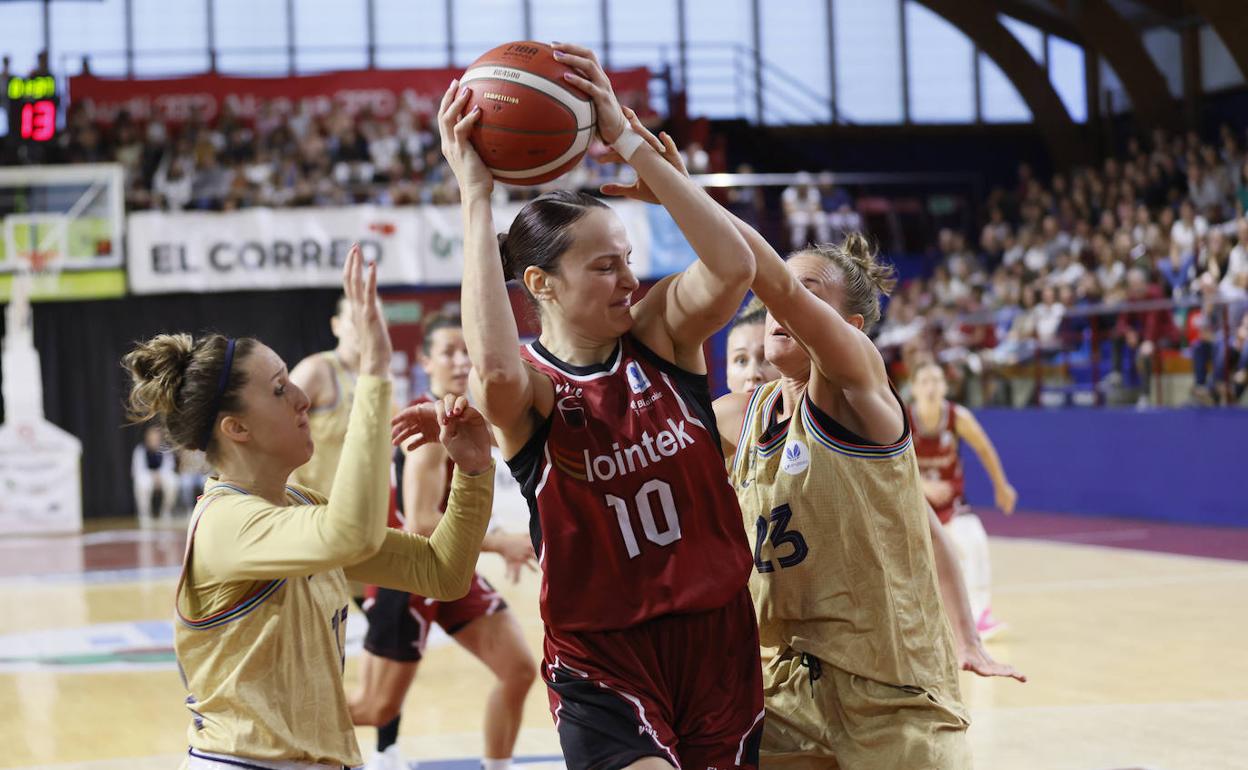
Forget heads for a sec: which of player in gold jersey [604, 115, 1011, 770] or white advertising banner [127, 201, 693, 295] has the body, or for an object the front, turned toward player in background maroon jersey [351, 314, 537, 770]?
the white advertising banner

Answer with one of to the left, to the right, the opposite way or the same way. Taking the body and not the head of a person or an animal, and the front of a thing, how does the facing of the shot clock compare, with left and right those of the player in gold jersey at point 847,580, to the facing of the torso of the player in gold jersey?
to the left

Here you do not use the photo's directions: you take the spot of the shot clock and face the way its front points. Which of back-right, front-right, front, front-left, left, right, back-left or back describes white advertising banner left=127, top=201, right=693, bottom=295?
back-left

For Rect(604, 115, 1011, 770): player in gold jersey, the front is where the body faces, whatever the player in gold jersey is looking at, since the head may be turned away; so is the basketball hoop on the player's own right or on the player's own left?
on the player's own right

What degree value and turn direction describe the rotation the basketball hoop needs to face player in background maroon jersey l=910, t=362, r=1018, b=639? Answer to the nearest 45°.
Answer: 0° — it already faces them

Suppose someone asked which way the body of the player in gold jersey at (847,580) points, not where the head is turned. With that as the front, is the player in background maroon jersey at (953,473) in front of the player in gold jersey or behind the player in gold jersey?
behind

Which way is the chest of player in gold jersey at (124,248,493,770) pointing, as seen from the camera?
to the viewer's right

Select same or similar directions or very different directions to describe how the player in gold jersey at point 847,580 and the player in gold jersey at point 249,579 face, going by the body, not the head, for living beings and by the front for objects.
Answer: very different directions

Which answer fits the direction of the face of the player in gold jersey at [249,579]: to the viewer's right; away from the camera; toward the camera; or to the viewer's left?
to the viewer's right
